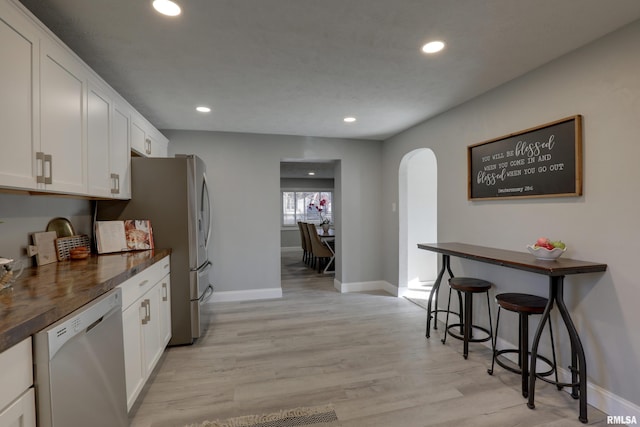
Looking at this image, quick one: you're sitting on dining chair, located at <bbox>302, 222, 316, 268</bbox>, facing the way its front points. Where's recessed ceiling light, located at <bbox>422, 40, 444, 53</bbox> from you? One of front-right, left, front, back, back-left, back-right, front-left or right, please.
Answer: right

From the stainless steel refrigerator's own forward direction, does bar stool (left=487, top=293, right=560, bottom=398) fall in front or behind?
in front

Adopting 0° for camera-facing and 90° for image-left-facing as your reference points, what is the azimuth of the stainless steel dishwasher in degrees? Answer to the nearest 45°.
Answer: approximately 315°

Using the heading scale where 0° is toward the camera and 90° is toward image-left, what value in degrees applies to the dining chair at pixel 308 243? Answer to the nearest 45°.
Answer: approximately 270°

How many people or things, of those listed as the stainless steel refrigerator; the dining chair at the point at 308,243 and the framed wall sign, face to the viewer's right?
2

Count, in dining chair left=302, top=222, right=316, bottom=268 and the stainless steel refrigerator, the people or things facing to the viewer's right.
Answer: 2

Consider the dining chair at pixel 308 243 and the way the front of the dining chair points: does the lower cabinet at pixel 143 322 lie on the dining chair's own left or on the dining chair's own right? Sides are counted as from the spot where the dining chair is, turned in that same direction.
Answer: on the dining chair's own right

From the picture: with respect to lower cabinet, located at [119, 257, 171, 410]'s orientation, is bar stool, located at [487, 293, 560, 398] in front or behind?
in front

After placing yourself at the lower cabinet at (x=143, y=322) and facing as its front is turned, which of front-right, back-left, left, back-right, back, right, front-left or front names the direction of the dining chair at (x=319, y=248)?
left

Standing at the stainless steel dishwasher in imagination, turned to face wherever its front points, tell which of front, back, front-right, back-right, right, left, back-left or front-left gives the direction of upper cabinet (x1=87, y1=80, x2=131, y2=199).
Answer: back-left

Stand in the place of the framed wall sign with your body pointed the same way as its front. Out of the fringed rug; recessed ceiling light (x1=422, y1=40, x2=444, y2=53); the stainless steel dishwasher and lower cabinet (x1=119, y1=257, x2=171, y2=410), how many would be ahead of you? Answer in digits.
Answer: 4

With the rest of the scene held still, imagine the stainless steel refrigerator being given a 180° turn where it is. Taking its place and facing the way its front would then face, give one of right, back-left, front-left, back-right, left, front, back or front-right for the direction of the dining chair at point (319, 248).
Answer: back-right

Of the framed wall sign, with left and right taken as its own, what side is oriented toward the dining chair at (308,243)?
right

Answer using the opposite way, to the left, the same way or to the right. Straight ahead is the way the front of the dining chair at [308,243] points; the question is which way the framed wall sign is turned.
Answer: the opposite way

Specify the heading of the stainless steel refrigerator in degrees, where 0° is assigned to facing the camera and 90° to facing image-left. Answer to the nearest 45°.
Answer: approximately 270°

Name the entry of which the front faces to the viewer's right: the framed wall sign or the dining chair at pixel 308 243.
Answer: the dining chair

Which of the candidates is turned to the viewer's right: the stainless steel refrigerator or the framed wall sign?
the stainless steel refrigerator

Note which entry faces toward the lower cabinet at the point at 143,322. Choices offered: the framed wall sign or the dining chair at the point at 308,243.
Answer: the framed wall sign
